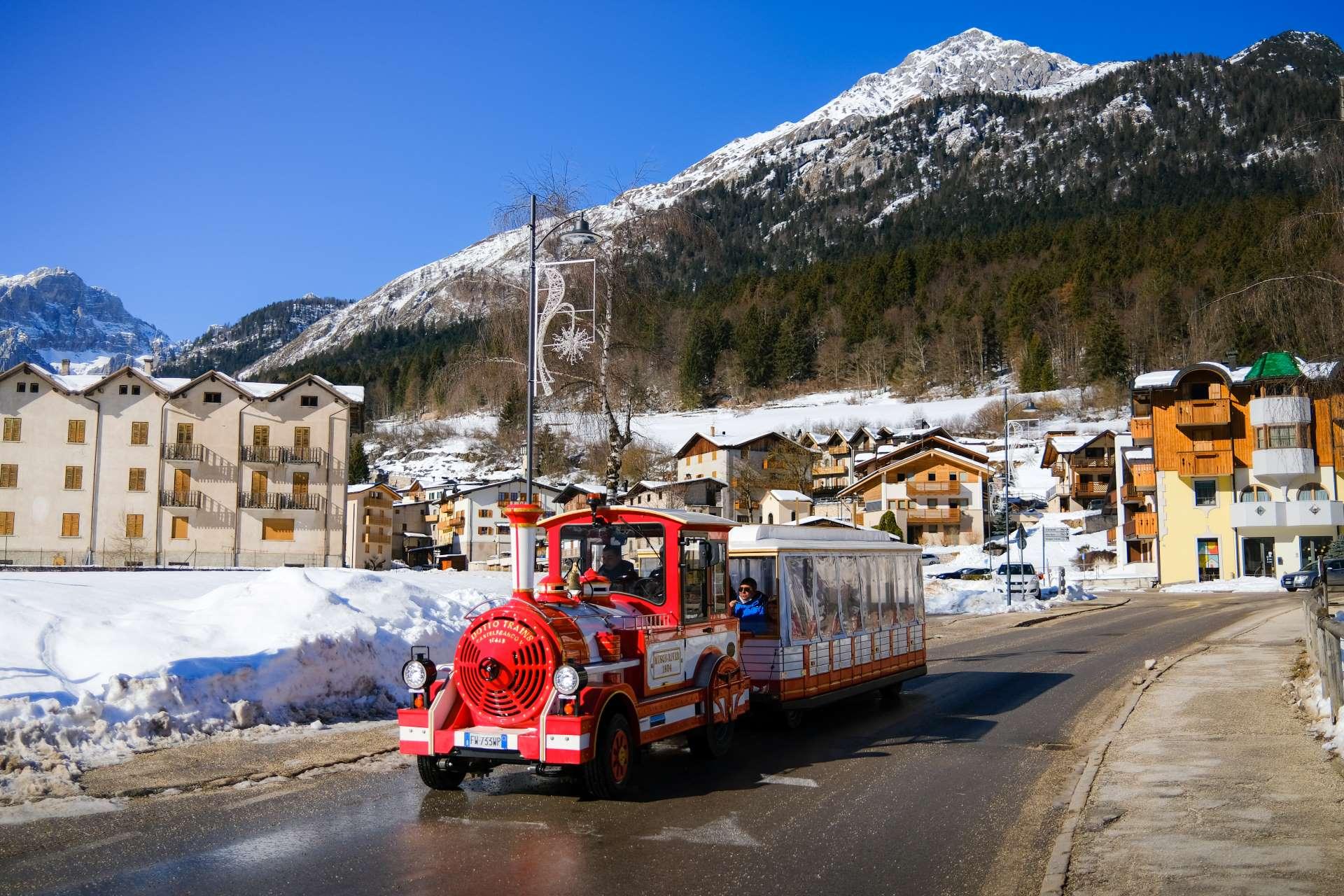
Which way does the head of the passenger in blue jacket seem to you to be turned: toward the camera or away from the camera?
toward the camera

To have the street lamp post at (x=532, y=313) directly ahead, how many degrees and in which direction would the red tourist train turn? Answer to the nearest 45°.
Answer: approximately 135° to its right

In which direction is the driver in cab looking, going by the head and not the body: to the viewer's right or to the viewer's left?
to the viewer's left

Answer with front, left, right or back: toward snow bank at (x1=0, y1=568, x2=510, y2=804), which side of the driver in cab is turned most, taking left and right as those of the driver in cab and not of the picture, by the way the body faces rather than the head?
right

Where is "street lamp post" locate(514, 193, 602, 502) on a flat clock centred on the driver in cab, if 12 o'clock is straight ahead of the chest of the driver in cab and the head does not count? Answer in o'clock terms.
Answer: The street lamp post is roughly at 4 o'clock from the driver in cab.

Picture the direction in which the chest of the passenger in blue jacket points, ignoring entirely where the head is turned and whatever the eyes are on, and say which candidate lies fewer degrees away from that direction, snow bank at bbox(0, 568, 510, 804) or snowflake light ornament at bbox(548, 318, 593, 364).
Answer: the snow bank

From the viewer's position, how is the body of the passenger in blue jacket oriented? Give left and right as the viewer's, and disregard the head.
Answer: facing the viewer and to the left of the viewer

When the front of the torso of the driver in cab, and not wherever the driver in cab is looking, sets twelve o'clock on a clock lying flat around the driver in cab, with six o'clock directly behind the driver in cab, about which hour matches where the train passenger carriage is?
The train passenger carriage is roughly at 6 o'clock from the driver in cab.
